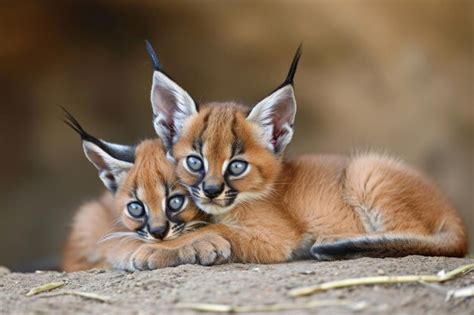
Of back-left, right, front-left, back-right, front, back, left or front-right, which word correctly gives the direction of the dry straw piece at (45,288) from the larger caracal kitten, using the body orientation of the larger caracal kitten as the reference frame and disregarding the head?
front-left

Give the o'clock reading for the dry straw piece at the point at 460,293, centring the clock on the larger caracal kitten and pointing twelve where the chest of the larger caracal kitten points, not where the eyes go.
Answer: The dry straw piece is roughly at 8 o'clock from the larger caracal kitten.

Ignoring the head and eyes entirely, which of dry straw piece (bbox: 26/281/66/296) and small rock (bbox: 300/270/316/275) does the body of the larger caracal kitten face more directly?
the dry straw piece

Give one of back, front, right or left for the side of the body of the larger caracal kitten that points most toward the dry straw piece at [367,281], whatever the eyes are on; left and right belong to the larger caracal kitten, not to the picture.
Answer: left

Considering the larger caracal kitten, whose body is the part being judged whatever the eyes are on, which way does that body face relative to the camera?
to the viewer's left

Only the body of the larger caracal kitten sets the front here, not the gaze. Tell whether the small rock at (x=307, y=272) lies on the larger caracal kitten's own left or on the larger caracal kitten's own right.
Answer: on the larger caracal kitten's own left
